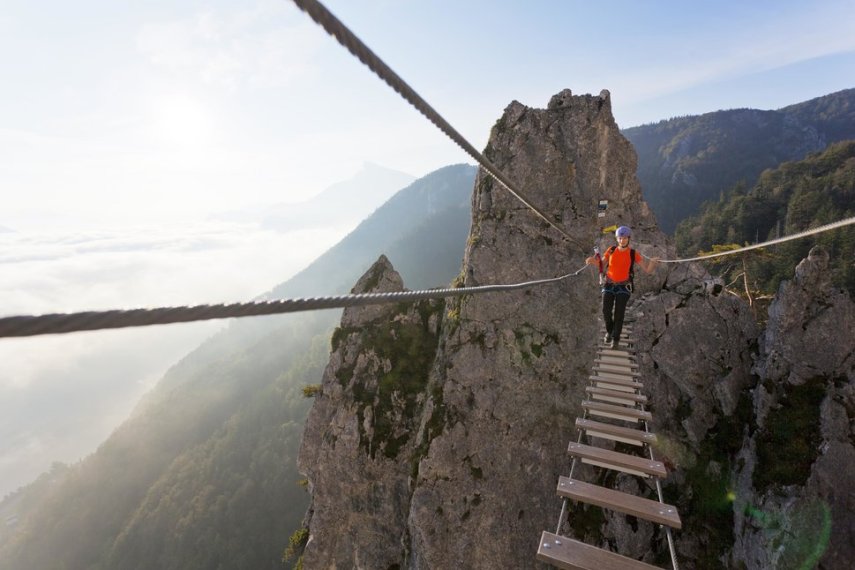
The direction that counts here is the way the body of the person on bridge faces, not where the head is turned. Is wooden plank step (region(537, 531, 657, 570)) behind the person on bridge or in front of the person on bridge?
in front

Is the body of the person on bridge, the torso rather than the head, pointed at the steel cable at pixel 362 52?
yes

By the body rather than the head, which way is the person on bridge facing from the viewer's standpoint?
toward the camera

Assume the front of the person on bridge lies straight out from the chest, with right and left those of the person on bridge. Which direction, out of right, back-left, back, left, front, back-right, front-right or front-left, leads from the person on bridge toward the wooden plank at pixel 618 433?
front
